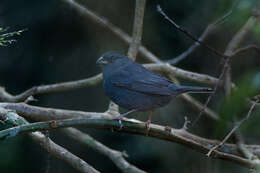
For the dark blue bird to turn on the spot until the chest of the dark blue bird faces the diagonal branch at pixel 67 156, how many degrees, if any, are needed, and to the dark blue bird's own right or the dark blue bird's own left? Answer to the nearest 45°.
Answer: approximately 45° to the dark blue bird's own left

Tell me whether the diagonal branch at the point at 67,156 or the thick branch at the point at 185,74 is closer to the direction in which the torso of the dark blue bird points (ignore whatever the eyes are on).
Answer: the diagonal branch

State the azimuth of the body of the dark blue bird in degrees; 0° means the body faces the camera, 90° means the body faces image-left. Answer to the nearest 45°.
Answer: approximately 90°

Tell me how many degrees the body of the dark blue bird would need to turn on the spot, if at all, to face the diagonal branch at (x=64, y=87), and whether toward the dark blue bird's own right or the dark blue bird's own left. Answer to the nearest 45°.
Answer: approximately 45° to the dark blue bird's own right

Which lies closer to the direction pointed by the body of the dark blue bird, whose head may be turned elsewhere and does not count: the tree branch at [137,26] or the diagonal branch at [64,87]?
the diagonal branch

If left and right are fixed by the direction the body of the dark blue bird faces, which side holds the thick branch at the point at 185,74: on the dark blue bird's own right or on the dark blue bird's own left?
on the dark blue bird's own right

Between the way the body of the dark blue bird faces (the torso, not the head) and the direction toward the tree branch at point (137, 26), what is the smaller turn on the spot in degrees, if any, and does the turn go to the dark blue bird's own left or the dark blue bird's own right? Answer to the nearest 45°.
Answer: approximately 90° to the dark blue bird's own right
